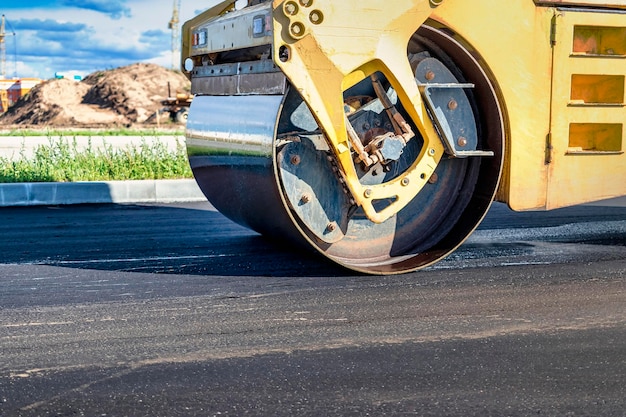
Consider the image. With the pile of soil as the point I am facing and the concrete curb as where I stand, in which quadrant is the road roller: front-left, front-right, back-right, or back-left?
back-right

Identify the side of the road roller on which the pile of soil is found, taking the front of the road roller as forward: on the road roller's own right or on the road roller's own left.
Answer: on the road roller's own right

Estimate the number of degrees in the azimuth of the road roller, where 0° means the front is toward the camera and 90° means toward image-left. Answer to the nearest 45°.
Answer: approximately 45°

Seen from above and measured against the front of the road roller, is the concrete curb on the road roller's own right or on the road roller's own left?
on the road roller's own right
